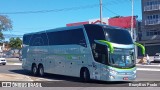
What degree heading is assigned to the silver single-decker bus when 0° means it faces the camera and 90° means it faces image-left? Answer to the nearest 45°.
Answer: approximately 315°
